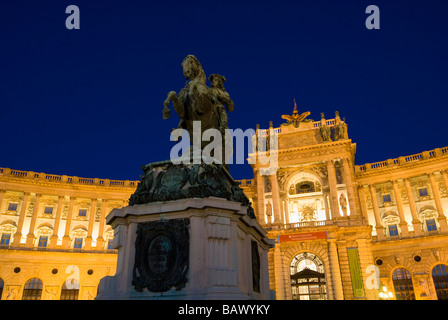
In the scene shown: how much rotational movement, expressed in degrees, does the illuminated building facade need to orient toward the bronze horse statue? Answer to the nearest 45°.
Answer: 0° — it already faces it

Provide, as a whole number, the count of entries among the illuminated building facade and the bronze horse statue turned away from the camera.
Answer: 0

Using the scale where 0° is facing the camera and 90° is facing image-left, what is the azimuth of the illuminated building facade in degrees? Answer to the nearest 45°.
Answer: approximately 0°

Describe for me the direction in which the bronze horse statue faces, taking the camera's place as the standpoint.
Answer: facing the viewer and to the left of the viewer

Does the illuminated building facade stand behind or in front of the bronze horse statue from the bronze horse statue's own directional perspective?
behind
